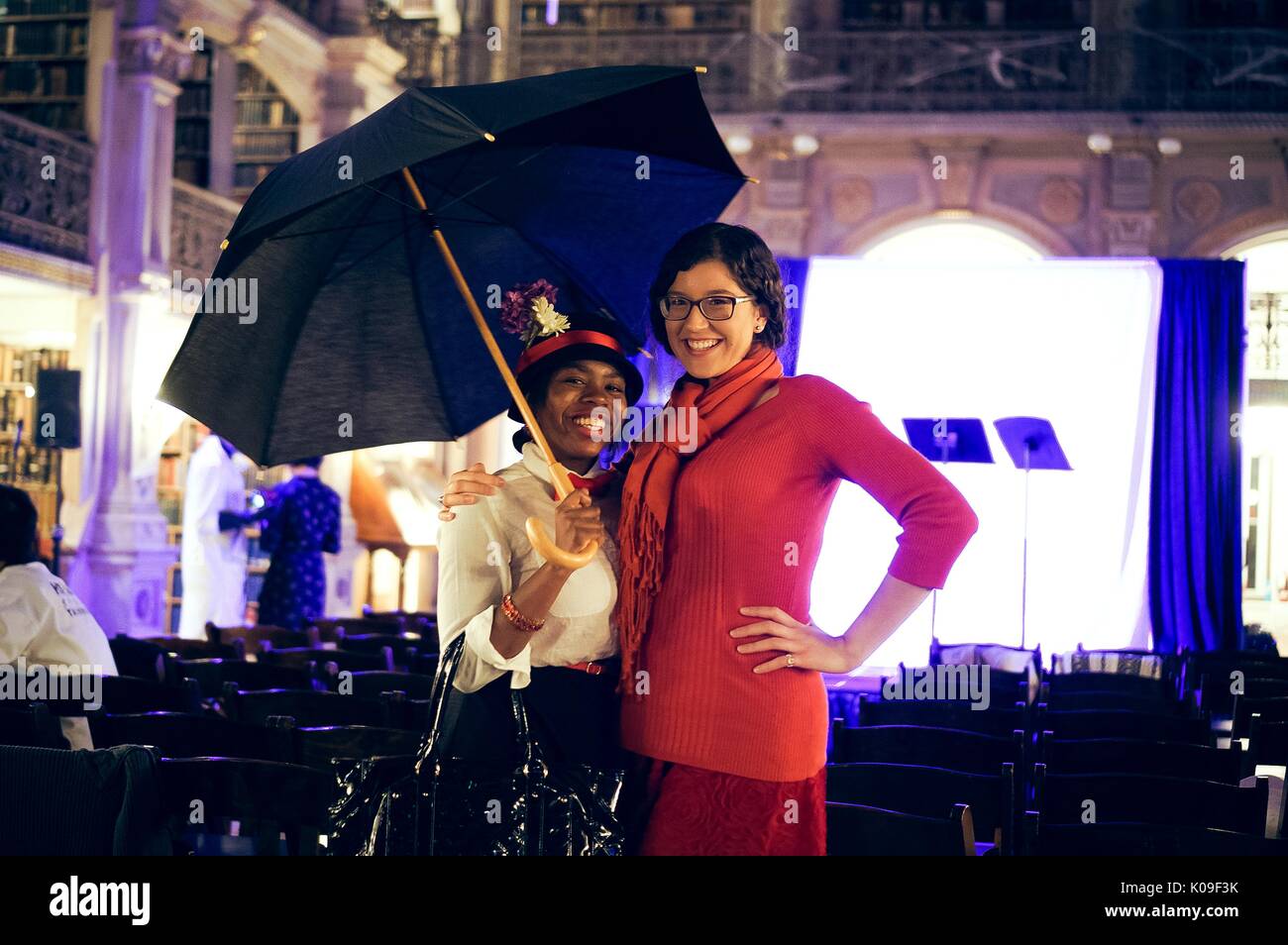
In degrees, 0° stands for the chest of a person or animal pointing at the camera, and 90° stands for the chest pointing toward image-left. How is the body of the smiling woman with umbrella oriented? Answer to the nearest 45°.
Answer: approximately 315°

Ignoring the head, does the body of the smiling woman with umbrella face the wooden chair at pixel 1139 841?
no

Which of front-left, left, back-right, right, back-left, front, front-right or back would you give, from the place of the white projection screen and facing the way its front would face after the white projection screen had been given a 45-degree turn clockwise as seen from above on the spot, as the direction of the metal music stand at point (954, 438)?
front-left

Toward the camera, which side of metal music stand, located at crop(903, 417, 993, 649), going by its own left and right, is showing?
back

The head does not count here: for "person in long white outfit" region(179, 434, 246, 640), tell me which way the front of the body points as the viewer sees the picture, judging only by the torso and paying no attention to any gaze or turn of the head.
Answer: to the viewer's right

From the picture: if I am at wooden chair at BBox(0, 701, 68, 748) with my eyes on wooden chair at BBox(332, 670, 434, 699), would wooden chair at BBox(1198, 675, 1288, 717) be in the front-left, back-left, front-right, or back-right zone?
front-right

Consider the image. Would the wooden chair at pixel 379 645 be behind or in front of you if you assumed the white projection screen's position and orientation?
in front

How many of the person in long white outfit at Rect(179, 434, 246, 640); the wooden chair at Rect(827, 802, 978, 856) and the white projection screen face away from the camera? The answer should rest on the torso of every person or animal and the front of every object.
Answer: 1

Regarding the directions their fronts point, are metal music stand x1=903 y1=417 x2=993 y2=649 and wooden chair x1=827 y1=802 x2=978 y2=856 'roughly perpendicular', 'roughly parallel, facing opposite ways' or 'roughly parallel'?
roughly parallel

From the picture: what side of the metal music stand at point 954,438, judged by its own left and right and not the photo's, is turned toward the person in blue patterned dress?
left

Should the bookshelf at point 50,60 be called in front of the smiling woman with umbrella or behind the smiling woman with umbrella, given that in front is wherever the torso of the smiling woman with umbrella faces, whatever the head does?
behind

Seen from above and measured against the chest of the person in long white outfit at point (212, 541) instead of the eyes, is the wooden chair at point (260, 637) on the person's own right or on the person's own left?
on the person's own right

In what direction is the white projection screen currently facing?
toward the camera

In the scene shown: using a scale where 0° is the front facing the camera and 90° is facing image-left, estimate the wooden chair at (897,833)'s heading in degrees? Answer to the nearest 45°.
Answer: approximately 180°

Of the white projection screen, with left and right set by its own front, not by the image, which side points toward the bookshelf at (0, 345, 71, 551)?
right

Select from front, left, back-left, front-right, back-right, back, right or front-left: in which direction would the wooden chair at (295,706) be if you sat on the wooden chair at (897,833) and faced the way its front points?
front-left

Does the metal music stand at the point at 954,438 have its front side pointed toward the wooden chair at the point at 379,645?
no

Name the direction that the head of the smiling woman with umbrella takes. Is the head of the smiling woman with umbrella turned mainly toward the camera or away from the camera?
toward the camera
